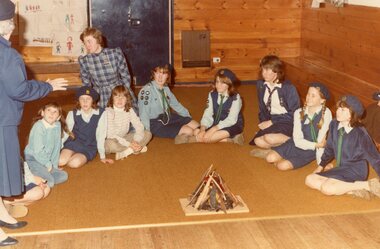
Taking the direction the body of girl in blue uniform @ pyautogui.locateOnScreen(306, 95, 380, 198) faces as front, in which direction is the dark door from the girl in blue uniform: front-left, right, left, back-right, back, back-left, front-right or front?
right

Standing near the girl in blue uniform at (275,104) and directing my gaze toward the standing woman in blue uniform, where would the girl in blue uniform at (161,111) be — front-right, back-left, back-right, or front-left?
front-right

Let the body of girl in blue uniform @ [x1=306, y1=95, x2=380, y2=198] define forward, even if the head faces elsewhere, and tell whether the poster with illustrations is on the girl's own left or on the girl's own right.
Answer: on the girl's own right

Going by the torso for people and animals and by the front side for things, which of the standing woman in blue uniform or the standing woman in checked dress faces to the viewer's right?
the standing woman in blue uniform

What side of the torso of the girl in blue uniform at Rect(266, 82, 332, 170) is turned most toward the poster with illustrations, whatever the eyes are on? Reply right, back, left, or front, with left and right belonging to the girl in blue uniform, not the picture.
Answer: right

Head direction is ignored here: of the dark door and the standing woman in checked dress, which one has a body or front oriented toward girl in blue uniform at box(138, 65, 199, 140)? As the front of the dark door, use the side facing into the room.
the dark door

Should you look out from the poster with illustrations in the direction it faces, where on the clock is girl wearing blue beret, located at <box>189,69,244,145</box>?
The girl wearing blue beret is roughly at 11 o'clock from the poster with illustrations.

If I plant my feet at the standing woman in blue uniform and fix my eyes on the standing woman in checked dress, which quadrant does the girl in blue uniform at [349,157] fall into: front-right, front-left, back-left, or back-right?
front-right

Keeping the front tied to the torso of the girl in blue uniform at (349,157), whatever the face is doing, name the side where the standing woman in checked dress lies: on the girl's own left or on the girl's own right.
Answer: on the girl's own right

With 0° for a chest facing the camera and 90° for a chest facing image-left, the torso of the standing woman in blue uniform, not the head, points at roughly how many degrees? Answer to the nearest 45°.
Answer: approximately 270°

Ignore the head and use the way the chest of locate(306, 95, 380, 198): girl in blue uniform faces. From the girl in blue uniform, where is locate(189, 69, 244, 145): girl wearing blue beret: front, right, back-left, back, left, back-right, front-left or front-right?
right

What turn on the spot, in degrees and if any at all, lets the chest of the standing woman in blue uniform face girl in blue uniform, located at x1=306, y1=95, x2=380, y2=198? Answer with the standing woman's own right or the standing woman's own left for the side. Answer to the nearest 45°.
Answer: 0° — they already face them

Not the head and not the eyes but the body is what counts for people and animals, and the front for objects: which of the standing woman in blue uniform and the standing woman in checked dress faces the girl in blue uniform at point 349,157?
the standing woman in blue uniform

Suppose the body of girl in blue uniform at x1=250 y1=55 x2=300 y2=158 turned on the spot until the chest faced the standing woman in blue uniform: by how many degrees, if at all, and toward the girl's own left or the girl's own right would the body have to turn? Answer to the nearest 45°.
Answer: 0° — they already face them

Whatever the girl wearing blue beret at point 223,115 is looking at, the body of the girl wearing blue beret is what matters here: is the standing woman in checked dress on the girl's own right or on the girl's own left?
on the girl's own right

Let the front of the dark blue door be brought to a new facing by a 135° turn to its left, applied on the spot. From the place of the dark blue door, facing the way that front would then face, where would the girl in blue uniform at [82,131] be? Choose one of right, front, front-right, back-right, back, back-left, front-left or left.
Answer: back-right

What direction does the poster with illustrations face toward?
toward the camera

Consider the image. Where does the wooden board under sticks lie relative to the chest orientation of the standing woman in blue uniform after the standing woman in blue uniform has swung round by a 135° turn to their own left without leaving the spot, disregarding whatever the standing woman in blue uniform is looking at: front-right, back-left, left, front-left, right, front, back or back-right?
back-right
